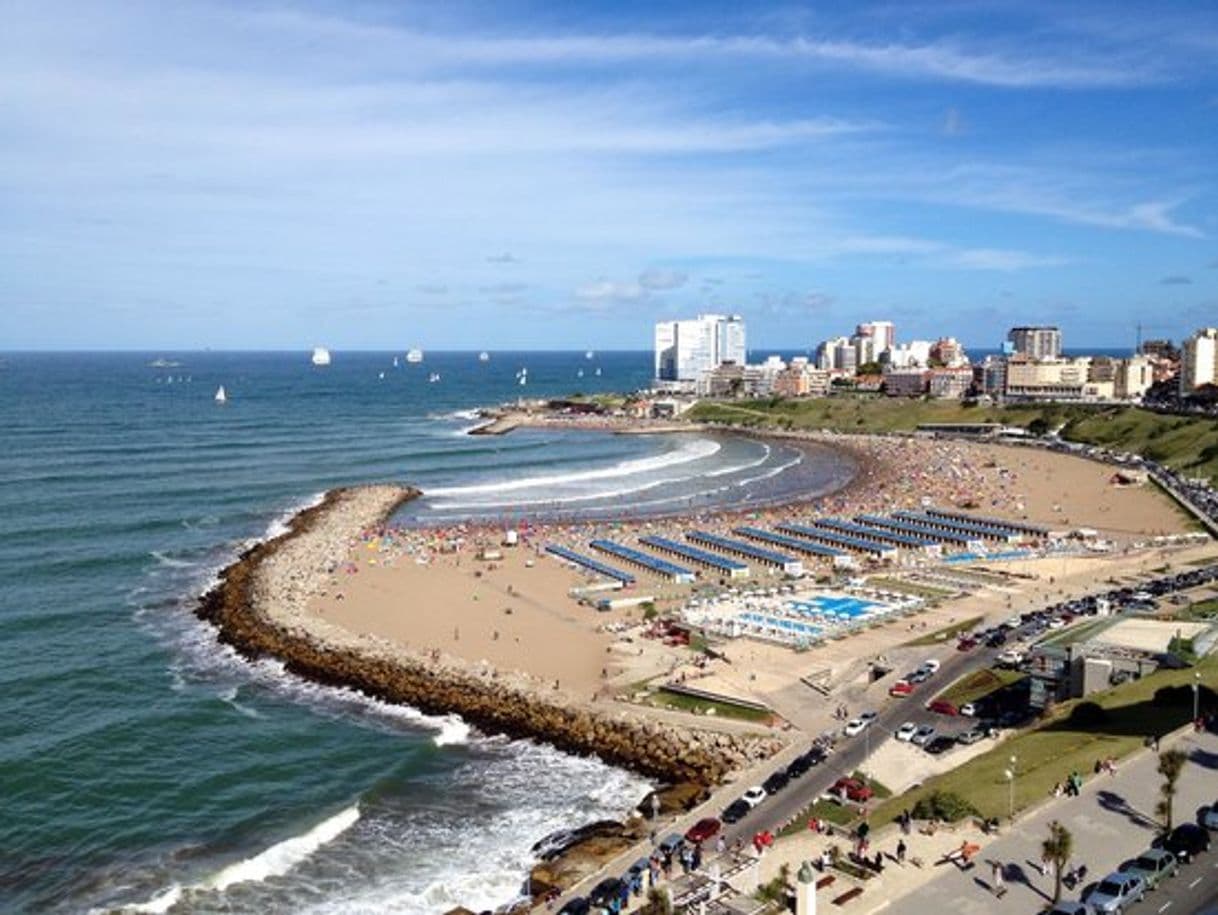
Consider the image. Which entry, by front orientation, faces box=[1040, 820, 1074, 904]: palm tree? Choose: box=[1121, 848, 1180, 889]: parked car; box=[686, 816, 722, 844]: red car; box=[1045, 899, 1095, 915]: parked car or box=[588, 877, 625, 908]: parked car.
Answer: the box=[1121, 848, 1180, 889]: parked car

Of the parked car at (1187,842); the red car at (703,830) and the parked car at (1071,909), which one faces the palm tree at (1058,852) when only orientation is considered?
the parked car at (1187,842)

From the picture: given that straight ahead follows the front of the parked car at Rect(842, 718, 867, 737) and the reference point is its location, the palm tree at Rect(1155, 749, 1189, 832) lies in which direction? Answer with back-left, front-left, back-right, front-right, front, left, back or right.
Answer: left

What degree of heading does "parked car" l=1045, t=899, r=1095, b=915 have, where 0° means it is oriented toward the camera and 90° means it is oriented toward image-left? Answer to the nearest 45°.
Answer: approximately 45°
